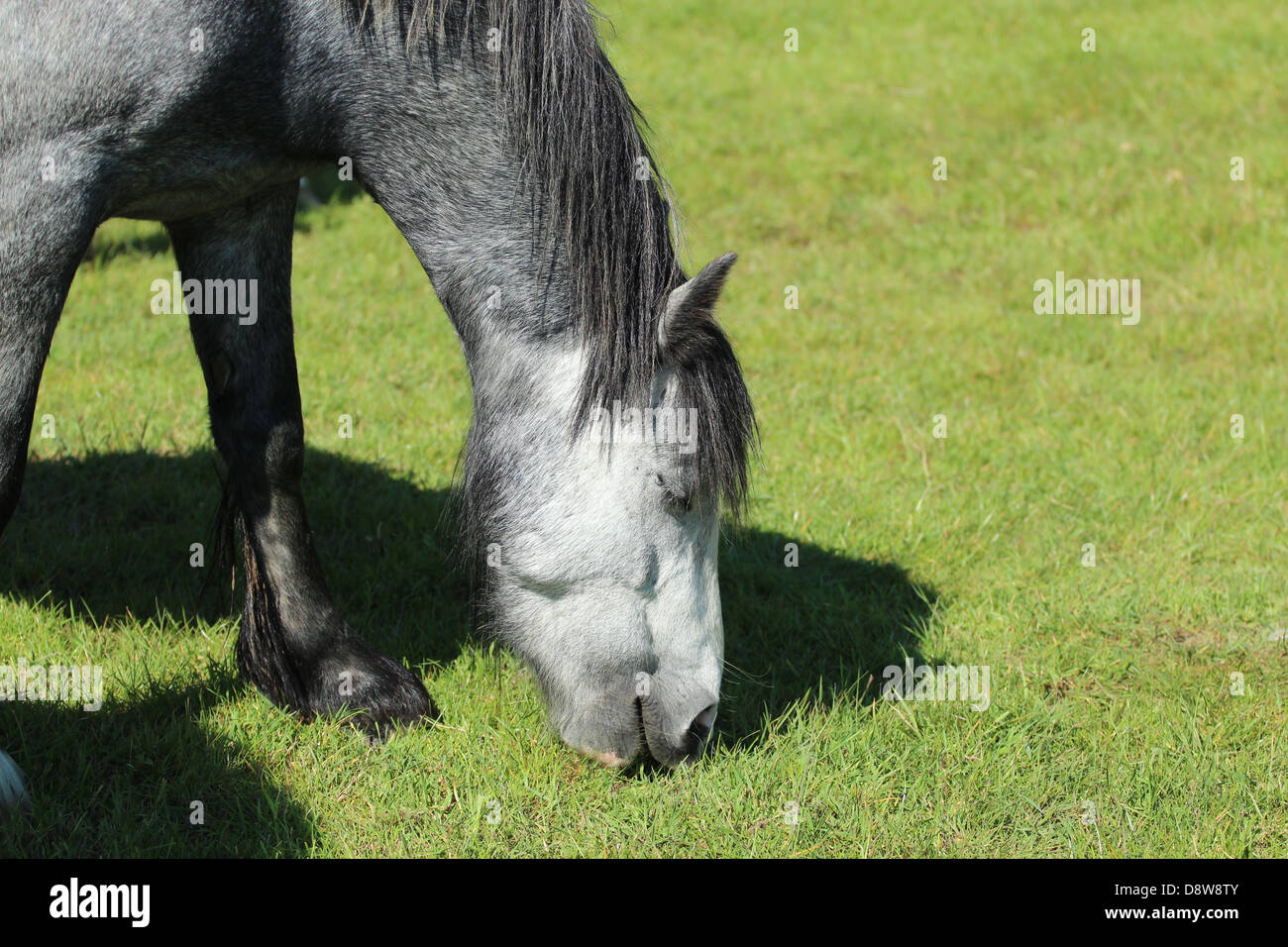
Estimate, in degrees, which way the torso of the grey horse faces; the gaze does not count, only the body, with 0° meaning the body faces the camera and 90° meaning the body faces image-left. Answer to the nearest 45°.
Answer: approximately 270°
